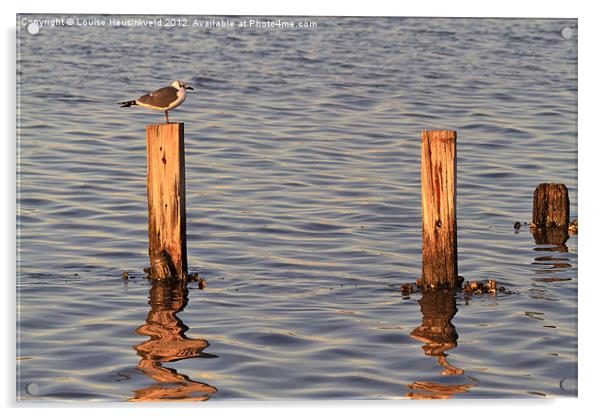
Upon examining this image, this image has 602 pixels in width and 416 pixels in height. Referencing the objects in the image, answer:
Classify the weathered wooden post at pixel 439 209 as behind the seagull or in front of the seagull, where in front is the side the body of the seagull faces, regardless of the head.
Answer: in front

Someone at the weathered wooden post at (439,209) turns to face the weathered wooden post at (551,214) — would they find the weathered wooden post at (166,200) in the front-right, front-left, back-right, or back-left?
back-left

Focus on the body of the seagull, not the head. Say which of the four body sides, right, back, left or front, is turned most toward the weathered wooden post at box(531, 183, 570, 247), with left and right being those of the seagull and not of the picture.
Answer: front

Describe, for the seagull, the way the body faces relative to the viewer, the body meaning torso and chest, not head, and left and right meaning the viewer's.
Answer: facing to the right of the viewer
